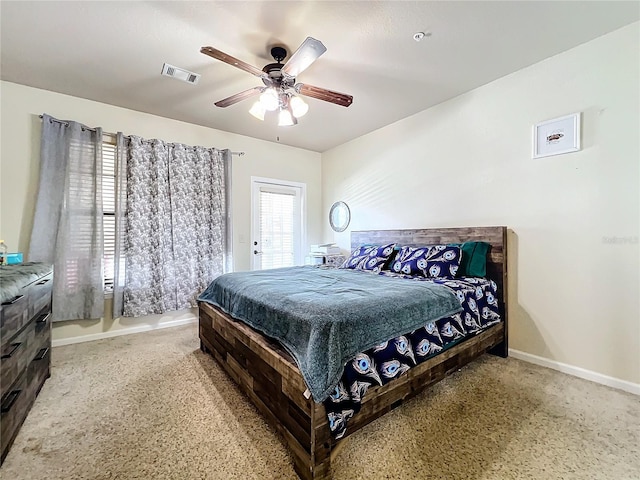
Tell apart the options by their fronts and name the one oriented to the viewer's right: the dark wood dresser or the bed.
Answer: the dark wood dresser

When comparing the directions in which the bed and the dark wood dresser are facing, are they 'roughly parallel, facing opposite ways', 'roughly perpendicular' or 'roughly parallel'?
roughly parallel, facing opposite ways

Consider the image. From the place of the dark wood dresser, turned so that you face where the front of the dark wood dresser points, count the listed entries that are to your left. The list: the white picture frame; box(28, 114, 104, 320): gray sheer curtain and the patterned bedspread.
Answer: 1

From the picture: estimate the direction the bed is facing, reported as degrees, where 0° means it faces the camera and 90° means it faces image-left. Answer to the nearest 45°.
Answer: approximately 45°

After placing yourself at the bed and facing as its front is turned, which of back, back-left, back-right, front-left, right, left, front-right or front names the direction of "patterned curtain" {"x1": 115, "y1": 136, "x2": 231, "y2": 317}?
right

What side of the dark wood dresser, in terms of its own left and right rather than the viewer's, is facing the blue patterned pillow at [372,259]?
front

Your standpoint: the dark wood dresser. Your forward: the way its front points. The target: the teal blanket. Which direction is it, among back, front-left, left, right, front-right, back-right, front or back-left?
front-right

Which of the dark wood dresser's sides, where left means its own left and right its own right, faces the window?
left

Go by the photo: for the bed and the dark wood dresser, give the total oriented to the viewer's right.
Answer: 1

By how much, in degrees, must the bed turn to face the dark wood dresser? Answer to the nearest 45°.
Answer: approximately 45° to its right

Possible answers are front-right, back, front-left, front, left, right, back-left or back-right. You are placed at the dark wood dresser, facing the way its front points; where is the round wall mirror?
front

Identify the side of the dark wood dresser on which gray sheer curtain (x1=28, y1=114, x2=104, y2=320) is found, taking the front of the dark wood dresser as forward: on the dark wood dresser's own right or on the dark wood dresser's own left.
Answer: on the dark wood dresser's own left

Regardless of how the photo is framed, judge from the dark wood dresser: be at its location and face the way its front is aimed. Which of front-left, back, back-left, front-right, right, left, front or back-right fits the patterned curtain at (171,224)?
front-left

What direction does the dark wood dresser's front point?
to the viewer's right
